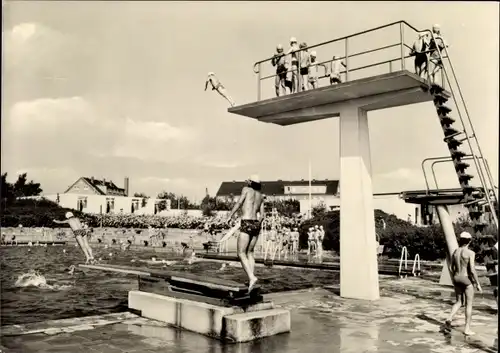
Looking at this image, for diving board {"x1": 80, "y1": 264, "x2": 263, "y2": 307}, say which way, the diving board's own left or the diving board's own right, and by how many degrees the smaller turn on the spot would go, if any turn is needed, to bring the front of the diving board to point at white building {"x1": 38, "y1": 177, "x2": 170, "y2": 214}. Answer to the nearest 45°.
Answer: approximately 45° to the diving board's own right

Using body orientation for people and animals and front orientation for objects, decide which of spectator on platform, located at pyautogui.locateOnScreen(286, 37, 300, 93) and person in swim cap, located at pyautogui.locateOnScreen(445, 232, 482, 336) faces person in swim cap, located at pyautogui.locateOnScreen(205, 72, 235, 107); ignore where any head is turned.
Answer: the spectator on platform

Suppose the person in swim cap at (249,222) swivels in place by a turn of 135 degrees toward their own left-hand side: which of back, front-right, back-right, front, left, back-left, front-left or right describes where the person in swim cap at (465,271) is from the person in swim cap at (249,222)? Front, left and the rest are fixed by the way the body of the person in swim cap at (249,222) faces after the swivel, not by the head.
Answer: left

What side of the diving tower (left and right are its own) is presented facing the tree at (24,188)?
front

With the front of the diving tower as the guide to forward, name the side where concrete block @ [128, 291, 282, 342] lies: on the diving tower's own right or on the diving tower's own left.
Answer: on the diving tower's own left

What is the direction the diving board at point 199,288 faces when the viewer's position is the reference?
facing away from the viewer and to the left of the viewer

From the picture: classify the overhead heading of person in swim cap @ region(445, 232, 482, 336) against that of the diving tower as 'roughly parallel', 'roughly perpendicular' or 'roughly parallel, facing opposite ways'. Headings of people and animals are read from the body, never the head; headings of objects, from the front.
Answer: roughly perpendicular

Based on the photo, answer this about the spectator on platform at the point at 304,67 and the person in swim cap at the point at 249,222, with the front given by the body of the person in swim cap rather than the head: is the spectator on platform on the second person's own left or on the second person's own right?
on the second person's own right
